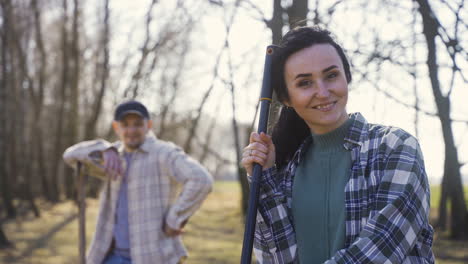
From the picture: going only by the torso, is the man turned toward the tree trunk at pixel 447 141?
no

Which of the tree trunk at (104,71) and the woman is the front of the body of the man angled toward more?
the woman

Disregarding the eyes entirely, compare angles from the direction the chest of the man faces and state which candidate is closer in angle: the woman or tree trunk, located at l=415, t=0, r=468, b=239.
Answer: the woman

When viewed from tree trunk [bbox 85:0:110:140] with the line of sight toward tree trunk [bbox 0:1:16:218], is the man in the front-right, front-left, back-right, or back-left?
front-left

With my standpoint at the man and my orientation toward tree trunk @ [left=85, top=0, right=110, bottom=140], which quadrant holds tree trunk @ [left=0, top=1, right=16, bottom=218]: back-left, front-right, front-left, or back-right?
front-left

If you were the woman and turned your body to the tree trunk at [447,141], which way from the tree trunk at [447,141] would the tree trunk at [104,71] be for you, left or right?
left

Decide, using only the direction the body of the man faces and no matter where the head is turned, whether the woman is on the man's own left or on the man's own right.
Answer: on the man's own left

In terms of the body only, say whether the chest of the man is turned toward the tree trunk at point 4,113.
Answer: no

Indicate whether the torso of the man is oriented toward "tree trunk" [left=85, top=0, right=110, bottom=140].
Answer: no

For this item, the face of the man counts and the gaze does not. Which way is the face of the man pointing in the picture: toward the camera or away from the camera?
toward the camera

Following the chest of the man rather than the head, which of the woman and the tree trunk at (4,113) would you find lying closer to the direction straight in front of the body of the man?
the woman

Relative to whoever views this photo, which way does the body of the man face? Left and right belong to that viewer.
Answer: facing the viewer and to the left of the viewer

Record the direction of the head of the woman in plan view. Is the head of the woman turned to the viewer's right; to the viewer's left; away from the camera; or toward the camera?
toward the camera
